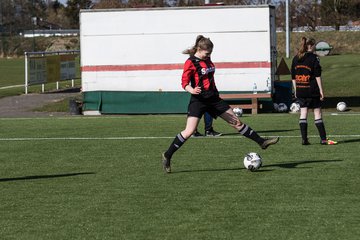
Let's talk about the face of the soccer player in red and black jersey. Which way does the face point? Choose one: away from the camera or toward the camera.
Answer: toward the camera

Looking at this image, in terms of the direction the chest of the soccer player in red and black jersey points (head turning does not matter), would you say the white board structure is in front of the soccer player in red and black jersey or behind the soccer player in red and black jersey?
behind
